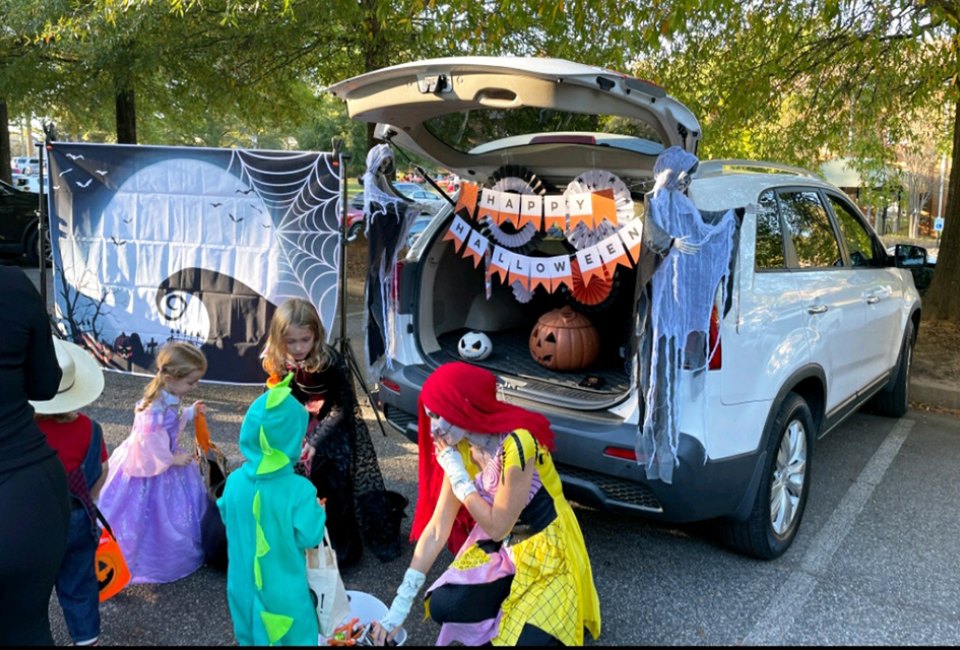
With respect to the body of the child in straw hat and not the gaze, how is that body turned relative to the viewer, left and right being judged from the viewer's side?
facing away from the viewer and to the right of the viewer

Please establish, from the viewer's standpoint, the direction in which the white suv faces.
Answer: facing away from the viewer and to the right of the viewer

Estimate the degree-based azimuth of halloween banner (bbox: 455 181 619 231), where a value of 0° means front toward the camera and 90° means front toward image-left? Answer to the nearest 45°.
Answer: approximately 0°

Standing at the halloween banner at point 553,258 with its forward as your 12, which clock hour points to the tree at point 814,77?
The tree is roughly at 7 o'clock from the halloween banner.

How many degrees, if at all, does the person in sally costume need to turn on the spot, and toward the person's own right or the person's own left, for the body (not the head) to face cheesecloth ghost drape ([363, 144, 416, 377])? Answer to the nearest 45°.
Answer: approximately 90° to the person's own right

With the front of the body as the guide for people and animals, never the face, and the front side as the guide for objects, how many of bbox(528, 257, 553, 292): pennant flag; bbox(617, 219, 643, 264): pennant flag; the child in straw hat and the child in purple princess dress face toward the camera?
2

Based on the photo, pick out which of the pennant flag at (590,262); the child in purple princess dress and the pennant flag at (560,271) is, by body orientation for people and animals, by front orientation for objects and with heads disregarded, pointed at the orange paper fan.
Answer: the child in purple princess dress

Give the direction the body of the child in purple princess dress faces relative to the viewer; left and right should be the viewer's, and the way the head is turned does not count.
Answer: facing to the right of the viewer
